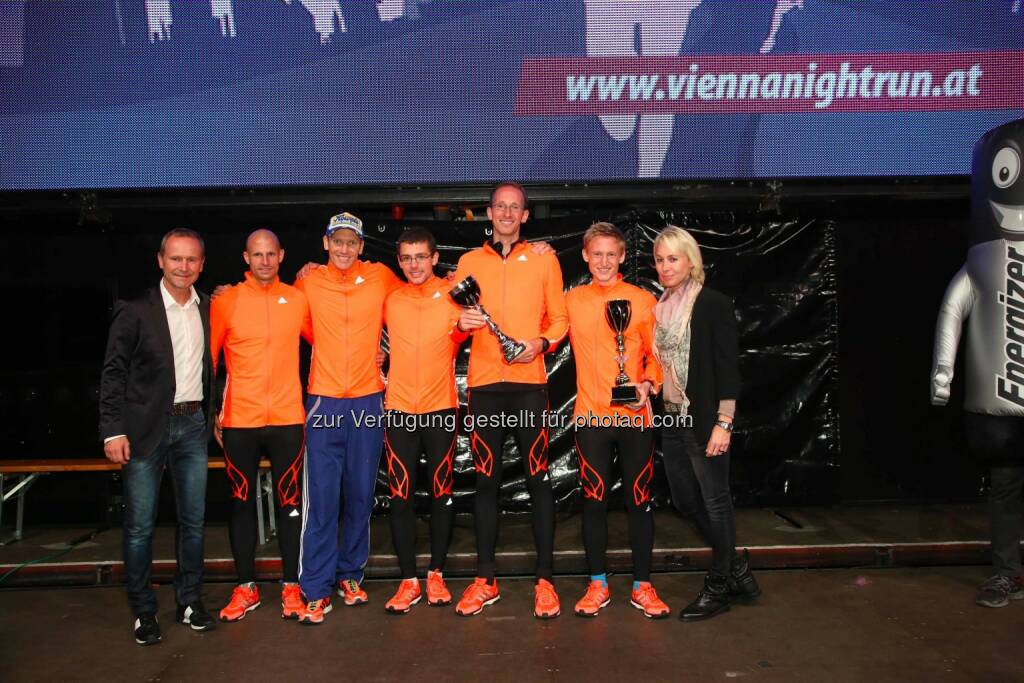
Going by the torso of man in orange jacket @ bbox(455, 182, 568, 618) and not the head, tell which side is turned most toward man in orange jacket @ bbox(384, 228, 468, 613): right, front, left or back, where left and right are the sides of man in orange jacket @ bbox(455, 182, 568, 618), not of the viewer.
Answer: right

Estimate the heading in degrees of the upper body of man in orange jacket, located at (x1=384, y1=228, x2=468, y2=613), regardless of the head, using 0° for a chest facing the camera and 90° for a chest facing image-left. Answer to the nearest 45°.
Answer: approximately 0°

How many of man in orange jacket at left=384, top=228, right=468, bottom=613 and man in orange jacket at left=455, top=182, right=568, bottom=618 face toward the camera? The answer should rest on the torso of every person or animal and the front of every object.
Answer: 2

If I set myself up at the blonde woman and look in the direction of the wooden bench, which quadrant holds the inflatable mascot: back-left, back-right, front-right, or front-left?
back-right

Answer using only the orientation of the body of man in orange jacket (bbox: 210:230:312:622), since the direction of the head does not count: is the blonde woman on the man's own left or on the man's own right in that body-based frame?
on the man's own left
